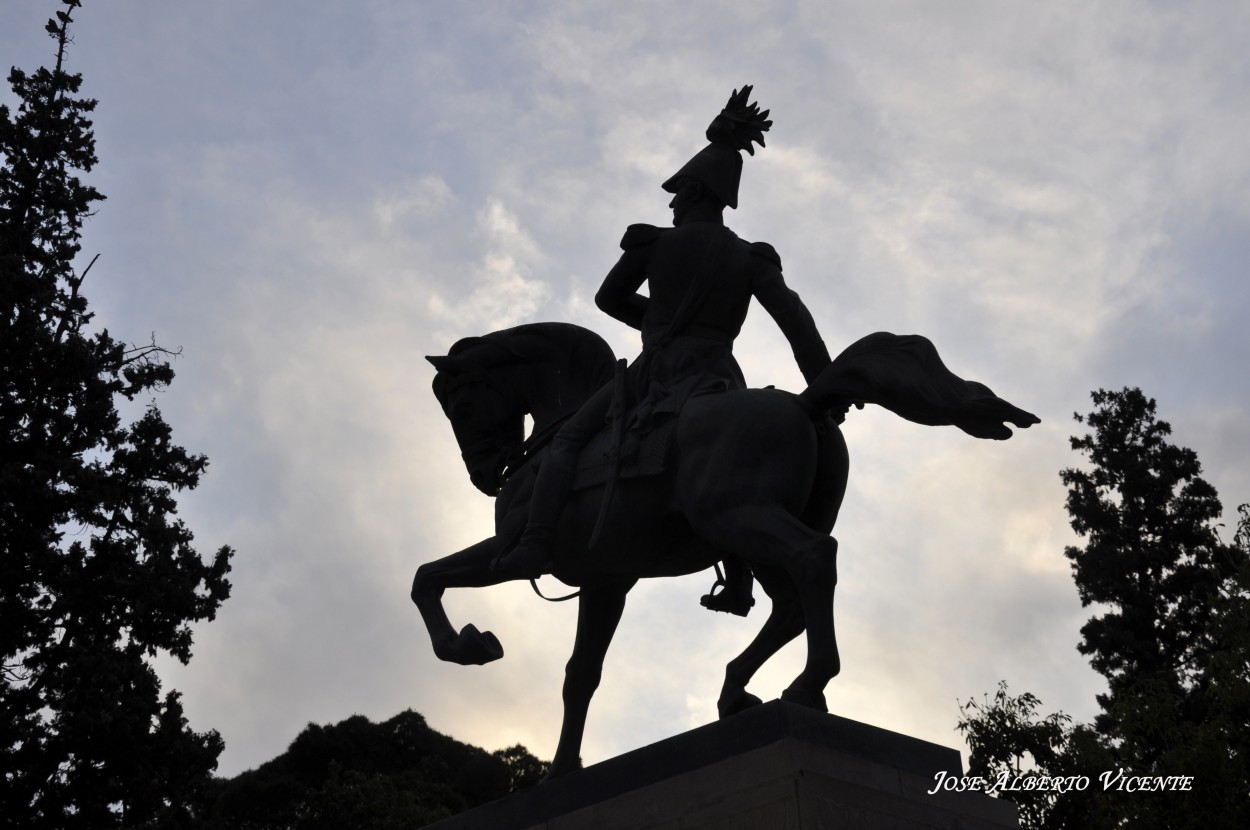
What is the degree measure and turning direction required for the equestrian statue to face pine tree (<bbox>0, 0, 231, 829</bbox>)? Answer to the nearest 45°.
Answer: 0° — it already faces it

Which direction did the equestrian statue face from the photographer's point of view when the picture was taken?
facing away from the viewer and to the left of the viewer

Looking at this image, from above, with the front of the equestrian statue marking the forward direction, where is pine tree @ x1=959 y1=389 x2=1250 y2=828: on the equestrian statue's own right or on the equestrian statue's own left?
on the equestrian statue's own right
